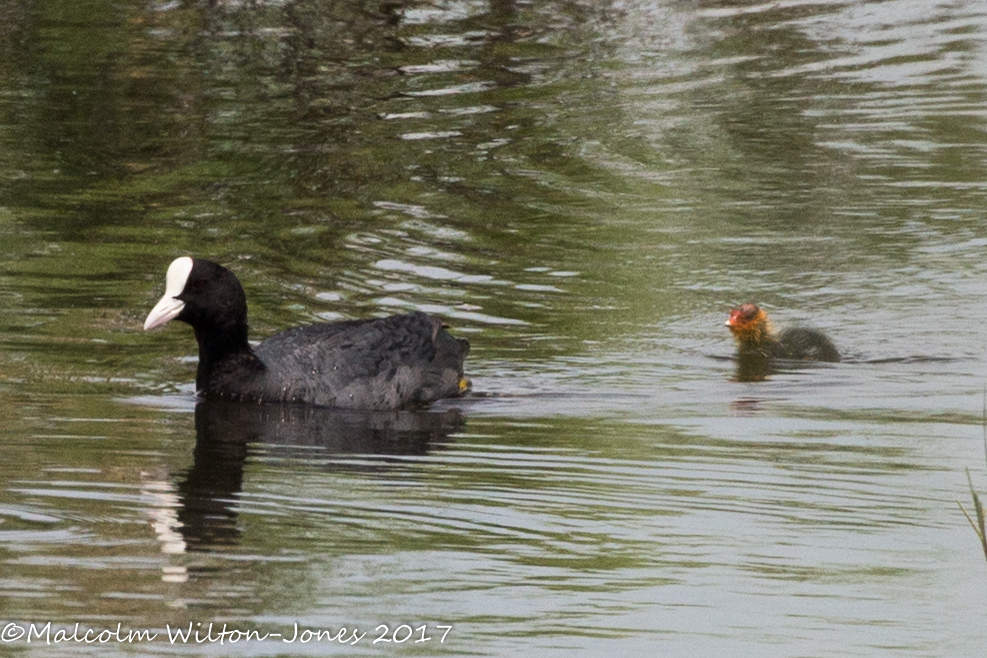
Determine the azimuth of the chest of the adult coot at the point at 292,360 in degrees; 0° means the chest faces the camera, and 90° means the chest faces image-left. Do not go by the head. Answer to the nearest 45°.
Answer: approximately 90°
